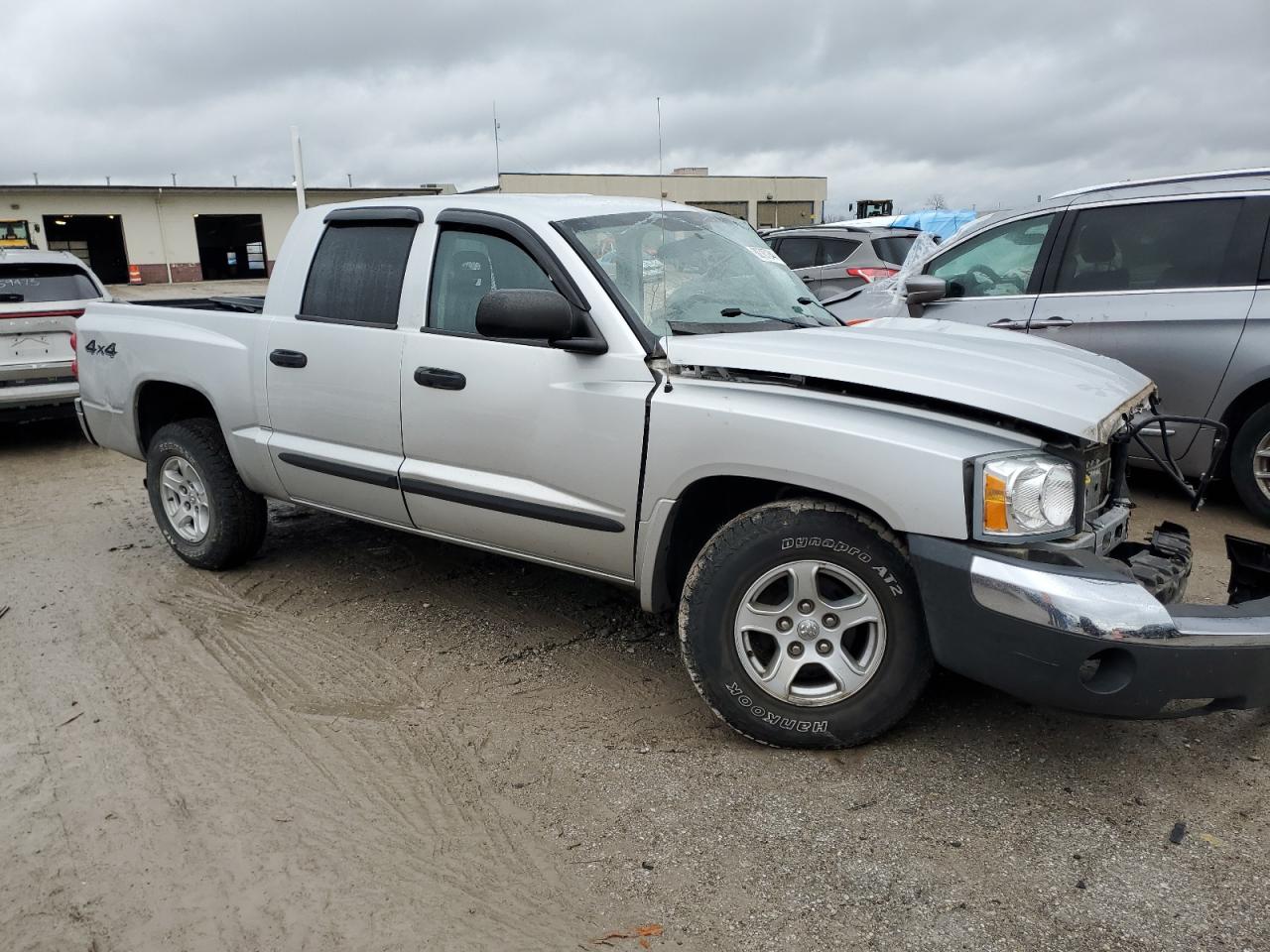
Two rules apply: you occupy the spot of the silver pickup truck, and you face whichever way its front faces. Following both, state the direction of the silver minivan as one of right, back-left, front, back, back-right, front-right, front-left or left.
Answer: left

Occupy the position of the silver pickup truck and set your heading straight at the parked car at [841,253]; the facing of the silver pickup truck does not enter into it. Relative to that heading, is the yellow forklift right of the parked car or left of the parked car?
left

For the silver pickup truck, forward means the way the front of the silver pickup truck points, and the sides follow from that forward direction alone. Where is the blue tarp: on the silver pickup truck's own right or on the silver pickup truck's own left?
on the silver pickup truck's own left

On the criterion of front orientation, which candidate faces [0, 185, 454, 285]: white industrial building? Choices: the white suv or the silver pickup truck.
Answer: the white suv

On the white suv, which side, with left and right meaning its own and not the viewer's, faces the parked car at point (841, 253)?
right

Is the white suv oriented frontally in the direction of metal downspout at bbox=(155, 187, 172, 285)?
yes

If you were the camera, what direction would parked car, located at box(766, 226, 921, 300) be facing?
facing away from the viewer and to the left of the viewer

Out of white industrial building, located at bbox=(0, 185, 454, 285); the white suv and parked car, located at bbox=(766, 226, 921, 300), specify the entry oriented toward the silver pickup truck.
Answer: the white industrial building

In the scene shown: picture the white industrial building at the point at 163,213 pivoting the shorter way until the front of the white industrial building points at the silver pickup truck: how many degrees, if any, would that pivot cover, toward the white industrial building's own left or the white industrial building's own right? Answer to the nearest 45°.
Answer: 0° — it already faces it

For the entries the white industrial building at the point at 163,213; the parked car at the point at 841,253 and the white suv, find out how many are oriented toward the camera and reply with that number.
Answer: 1

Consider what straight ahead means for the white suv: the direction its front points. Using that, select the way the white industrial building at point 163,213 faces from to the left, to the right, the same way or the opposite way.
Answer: the opposite way

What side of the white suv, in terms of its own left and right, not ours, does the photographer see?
back

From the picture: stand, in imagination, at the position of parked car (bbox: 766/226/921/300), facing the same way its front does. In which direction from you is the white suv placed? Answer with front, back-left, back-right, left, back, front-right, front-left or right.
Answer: left

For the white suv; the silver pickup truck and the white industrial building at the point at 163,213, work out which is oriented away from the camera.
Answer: the white suv
